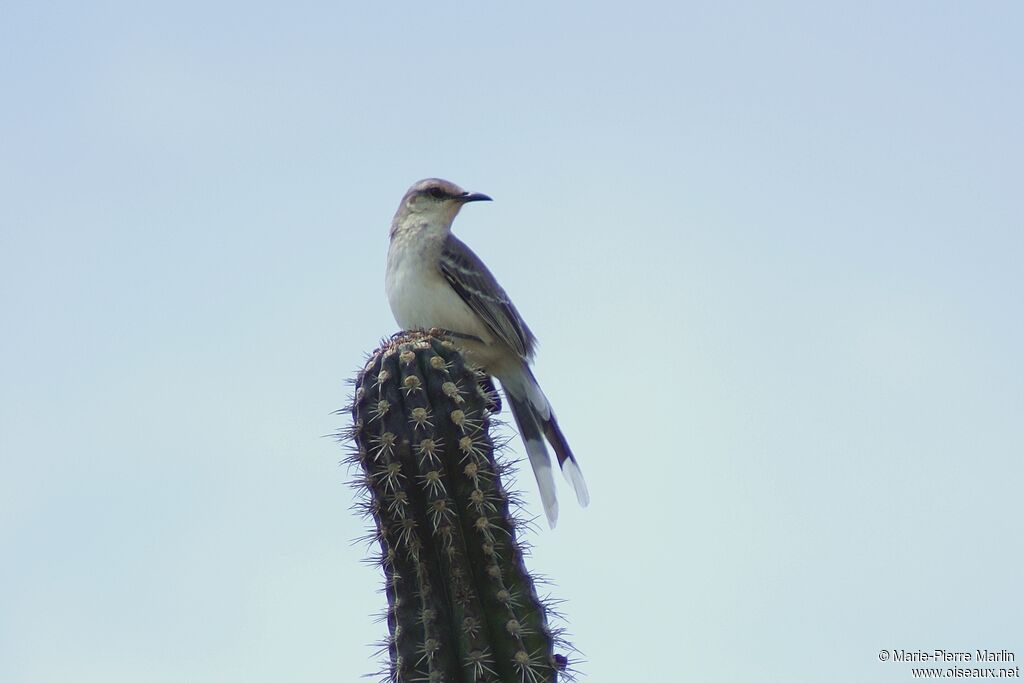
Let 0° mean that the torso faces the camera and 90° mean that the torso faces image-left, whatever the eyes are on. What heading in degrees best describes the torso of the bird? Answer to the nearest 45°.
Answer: approximately 45°
